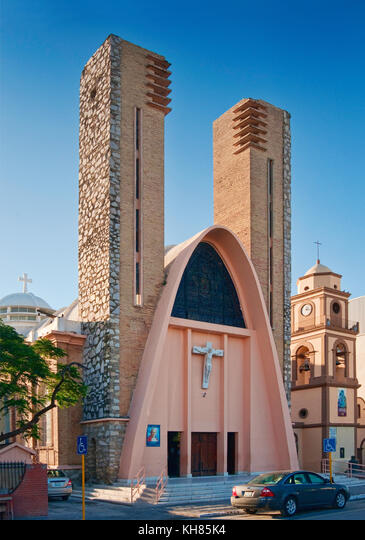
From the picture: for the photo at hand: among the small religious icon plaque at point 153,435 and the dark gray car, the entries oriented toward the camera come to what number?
1

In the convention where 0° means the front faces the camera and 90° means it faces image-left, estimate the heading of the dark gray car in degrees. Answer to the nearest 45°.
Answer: approximately 225°

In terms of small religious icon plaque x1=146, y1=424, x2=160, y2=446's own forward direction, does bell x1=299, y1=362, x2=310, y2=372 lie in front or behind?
behind

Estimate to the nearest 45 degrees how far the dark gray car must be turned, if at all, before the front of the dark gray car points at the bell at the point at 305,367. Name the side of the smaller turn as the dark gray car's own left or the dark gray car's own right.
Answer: approximately 45° to the dark gray car's own left

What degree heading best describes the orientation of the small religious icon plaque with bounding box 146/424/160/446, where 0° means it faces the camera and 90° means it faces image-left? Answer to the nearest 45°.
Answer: approximately 0°

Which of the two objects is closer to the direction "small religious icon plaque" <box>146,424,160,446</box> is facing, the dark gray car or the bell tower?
the dark gray car

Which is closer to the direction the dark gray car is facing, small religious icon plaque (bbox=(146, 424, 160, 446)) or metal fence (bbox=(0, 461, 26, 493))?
the small religious icon plaque

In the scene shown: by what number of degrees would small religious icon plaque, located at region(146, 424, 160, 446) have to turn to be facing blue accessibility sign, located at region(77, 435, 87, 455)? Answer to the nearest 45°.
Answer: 0° — it already faces it
